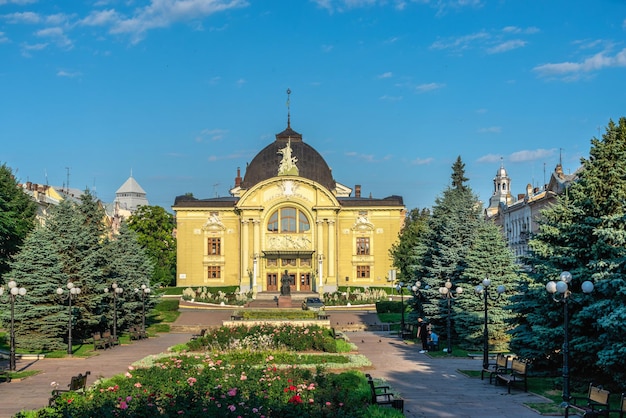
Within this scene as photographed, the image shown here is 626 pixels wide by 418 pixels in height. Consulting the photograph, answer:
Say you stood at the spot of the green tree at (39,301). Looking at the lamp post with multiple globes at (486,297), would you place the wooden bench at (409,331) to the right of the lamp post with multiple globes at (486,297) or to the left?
left

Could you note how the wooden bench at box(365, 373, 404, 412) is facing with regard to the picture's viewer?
facing to the right of the viewer

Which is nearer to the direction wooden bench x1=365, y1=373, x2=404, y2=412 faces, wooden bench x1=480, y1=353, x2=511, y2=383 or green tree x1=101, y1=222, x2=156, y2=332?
the wooden bench

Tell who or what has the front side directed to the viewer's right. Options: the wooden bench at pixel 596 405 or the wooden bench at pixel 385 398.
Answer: the wooden bench at pixel 385 398

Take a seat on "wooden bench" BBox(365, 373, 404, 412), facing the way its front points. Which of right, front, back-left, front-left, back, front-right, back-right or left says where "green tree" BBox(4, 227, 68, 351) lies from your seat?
back-left

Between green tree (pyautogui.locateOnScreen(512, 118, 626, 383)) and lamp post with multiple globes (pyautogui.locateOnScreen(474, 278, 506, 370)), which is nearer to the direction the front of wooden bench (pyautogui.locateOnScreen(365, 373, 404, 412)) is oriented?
the green tree

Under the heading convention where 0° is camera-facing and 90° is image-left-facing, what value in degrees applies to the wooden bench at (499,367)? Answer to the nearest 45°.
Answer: approximately 45°
